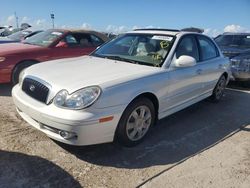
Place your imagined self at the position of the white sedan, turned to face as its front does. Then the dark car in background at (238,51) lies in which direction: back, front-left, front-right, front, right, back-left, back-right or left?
back

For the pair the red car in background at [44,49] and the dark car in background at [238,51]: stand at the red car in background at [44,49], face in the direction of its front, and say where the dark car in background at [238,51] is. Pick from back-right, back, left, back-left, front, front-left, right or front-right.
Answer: back-left

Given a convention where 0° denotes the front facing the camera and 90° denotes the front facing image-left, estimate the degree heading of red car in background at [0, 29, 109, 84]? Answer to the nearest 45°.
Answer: approximately 45°

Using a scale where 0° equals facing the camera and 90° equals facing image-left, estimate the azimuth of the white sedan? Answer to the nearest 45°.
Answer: approximately 45°

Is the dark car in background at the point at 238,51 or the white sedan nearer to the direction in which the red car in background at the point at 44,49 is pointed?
the white sedan

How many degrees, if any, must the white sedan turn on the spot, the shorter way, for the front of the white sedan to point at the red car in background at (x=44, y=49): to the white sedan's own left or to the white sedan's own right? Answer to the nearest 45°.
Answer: approximately 90° to the white sedan's own right
